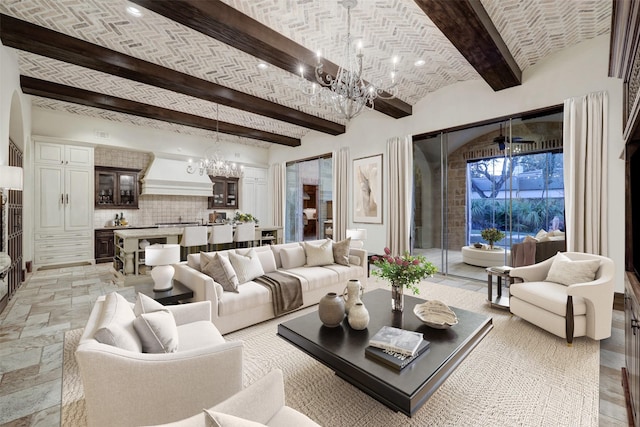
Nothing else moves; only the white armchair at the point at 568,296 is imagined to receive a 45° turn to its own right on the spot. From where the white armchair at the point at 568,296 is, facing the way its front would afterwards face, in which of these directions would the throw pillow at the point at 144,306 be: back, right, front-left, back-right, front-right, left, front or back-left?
front-left

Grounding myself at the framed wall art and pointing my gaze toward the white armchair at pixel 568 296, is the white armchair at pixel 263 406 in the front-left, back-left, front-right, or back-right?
front-right

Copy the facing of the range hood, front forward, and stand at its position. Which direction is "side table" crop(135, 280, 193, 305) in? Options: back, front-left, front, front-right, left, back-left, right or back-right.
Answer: front

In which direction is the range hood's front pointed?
toward the camera

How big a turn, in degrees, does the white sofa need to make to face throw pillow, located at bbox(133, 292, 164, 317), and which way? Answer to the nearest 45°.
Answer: approximately 90° to its right

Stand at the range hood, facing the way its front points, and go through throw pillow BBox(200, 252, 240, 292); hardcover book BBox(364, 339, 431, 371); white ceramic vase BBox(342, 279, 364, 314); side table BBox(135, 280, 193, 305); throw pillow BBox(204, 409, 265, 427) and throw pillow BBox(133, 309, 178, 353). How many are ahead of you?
6

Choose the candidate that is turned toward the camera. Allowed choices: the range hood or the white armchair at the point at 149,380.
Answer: the range hood

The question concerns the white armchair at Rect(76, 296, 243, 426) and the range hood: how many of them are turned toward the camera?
1

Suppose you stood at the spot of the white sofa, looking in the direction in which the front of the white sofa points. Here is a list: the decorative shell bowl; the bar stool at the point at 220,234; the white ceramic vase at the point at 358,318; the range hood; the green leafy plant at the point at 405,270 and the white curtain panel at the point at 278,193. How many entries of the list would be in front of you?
3

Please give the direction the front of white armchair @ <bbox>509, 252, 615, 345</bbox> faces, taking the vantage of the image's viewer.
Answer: facing the viewer and to the left of the viewer

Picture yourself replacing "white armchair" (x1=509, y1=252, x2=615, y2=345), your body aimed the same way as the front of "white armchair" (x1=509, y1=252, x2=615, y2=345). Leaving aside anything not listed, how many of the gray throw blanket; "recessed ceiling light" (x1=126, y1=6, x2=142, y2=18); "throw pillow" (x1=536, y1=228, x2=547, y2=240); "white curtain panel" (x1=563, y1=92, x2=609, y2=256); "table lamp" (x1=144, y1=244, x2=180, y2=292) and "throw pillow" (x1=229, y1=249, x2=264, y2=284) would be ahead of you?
4

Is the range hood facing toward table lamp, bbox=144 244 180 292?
yes

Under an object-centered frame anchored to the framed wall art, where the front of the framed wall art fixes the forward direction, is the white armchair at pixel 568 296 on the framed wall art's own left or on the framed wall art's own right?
on the framed wall art's own left

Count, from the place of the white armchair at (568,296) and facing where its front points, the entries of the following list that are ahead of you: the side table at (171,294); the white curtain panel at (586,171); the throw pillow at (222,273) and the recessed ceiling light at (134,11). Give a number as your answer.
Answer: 3

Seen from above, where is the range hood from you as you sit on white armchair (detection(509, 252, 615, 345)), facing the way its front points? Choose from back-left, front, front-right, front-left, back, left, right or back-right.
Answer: front-right

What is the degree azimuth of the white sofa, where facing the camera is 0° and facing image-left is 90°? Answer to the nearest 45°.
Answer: approximately 315°

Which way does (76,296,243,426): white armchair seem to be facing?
to the viewer's right

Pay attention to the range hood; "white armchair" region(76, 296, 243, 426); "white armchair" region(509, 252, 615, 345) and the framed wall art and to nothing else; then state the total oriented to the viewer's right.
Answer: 1

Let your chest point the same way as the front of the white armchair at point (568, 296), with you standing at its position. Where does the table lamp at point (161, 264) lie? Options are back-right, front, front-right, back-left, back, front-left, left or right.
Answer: front

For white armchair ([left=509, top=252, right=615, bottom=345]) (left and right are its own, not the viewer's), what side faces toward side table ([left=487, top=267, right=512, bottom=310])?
right

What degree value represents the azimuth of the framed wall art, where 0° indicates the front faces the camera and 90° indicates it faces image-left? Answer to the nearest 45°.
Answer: approximately 45°

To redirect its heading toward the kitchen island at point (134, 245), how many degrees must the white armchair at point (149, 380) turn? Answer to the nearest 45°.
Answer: approximately 90° to its left
